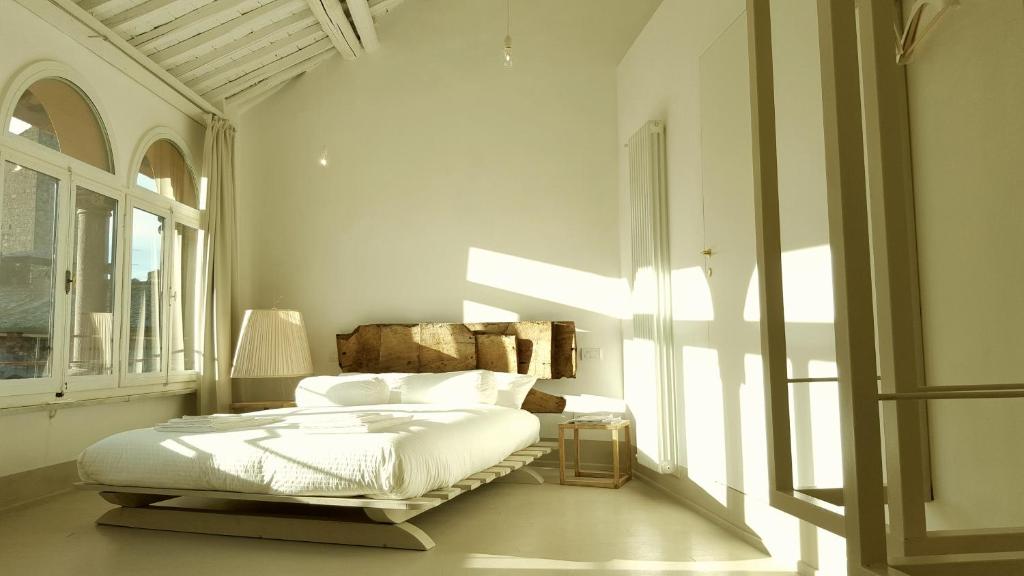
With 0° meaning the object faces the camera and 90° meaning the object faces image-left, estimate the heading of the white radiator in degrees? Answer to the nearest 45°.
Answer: approximately 90°

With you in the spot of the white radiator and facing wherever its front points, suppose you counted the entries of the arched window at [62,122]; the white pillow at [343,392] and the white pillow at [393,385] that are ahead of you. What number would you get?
3

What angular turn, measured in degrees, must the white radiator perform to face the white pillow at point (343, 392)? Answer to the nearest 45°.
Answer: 0° — it already faces it

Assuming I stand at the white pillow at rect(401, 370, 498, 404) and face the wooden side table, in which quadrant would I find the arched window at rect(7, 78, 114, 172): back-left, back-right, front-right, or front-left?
back-right
